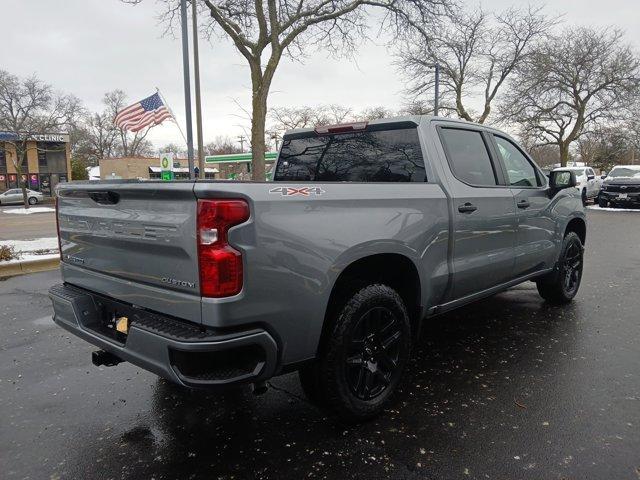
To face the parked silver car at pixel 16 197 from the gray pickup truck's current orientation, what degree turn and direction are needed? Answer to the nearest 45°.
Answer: approximately 90° to its left

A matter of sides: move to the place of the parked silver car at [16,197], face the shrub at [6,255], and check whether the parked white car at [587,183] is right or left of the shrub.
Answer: left

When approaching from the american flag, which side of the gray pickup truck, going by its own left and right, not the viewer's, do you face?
left

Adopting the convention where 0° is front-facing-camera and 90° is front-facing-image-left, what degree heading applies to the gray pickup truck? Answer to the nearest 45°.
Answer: approximately 225°

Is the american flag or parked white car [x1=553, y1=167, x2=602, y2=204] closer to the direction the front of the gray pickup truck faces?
the parked white car

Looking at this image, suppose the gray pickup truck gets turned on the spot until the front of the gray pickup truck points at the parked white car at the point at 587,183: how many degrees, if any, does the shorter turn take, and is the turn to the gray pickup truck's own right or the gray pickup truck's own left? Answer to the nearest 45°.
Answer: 0° — it already faces it

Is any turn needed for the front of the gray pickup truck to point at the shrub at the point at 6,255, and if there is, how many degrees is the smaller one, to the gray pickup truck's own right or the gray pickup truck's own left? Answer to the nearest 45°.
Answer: approximately 90° to the gray pickup truck's own left
